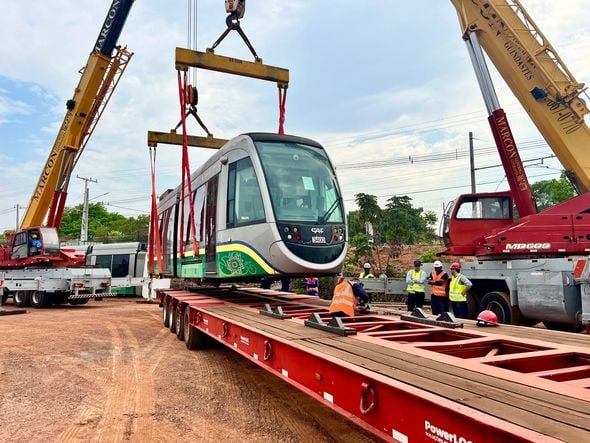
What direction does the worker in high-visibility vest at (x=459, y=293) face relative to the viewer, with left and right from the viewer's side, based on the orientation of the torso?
facing the viewer and to the left of the viewer

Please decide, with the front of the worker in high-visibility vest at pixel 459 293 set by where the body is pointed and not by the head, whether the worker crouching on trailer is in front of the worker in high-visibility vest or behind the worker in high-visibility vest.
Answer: in front

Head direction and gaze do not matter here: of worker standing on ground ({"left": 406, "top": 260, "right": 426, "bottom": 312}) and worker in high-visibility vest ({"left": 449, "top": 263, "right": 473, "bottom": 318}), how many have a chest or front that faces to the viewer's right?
0

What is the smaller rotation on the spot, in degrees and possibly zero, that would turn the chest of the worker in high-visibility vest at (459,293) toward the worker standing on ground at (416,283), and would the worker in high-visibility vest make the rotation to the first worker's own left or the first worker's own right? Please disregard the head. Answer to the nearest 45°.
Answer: approximately 90° to the first worker's own right

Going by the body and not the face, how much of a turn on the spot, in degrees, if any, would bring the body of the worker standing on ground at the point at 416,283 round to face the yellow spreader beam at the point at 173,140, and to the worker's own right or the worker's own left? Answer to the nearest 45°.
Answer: approximately 90° to the worker's own right

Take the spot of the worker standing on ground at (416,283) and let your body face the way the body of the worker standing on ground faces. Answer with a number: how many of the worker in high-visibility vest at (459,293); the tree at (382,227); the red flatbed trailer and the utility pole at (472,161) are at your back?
2

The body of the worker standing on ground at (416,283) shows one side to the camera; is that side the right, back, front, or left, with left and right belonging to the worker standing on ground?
front

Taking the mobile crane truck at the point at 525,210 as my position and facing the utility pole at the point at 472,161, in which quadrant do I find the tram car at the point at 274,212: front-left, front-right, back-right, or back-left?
back-left

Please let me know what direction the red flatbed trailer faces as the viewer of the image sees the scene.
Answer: facing the viewer and to the right of the viewer
